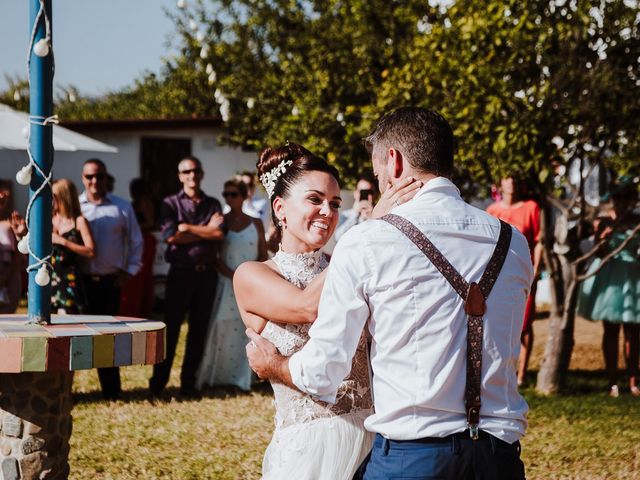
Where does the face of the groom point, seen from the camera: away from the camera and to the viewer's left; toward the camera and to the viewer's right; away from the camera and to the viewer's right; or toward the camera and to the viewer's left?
away from the camera and to the viewer's left

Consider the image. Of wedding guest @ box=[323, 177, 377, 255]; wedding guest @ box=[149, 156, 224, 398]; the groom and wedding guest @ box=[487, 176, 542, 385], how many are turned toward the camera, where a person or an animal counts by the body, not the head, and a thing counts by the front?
3

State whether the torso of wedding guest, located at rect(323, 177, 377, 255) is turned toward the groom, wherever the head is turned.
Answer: yes

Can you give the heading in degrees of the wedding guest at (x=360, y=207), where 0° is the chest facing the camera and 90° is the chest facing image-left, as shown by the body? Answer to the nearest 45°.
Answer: approximately 0°

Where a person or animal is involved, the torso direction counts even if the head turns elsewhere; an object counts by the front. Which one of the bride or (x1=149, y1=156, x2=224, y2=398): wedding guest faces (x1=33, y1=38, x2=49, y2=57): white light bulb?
the wedding guest

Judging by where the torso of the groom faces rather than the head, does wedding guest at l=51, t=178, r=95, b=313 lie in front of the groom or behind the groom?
in front

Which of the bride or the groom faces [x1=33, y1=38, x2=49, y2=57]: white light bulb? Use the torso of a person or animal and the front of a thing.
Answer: the groom

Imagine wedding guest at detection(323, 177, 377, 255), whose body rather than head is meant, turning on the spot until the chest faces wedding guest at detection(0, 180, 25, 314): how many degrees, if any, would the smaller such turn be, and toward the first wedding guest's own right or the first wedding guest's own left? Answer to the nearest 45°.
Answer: approximately 90° to the first wedding guest's own right

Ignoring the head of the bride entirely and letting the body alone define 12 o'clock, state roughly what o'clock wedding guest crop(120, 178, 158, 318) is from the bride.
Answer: The wedding guest is roughly at 7 o'clock from the bride.

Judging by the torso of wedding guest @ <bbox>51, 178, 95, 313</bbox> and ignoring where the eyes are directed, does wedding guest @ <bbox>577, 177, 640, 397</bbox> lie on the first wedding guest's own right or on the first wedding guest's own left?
on the first wedding guest's own left

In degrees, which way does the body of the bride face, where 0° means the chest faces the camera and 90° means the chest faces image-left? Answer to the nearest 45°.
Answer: approximately 315°

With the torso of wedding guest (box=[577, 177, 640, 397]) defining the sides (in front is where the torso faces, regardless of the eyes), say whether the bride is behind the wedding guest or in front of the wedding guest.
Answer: in front
